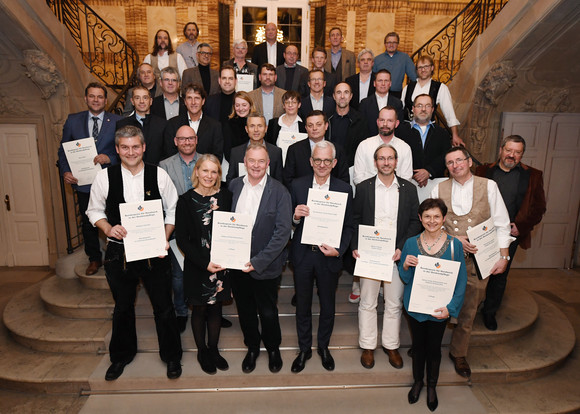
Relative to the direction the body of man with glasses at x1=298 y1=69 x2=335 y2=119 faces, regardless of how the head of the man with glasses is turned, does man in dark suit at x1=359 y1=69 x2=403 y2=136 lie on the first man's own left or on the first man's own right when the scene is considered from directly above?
on the first man's own left

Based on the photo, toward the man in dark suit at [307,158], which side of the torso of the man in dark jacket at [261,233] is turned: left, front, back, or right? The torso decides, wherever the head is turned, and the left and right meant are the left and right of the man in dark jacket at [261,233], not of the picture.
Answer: back

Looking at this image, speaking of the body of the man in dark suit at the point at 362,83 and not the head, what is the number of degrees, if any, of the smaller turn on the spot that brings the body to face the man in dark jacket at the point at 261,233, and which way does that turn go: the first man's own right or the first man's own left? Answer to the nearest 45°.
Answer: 0° — they already face them

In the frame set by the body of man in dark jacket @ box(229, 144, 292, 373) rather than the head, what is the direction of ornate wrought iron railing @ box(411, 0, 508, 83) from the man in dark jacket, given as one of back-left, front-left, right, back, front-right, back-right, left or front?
back

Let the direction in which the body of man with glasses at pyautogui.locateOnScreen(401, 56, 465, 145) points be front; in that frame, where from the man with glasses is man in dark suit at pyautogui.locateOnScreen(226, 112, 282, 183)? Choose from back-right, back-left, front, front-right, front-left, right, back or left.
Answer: front-right

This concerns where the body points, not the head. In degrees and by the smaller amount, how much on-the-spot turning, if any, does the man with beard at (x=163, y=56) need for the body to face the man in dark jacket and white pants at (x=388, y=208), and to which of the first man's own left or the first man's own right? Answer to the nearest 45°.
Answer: approximately 45° to the first man's own left

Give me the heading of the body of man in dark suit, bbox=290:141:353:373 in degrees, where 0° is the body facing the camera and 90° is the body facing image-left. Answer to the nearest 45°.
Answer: approximately 0°

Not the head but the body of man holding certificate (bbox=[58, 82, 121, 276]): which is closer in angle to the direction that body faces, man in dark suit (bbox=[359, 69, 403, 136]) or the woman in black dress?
the woman in black dress

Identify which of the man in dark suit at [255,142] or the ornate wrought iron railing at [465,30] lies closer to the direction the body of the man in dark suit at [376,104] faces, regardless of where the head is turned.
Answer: the man in dark suit
